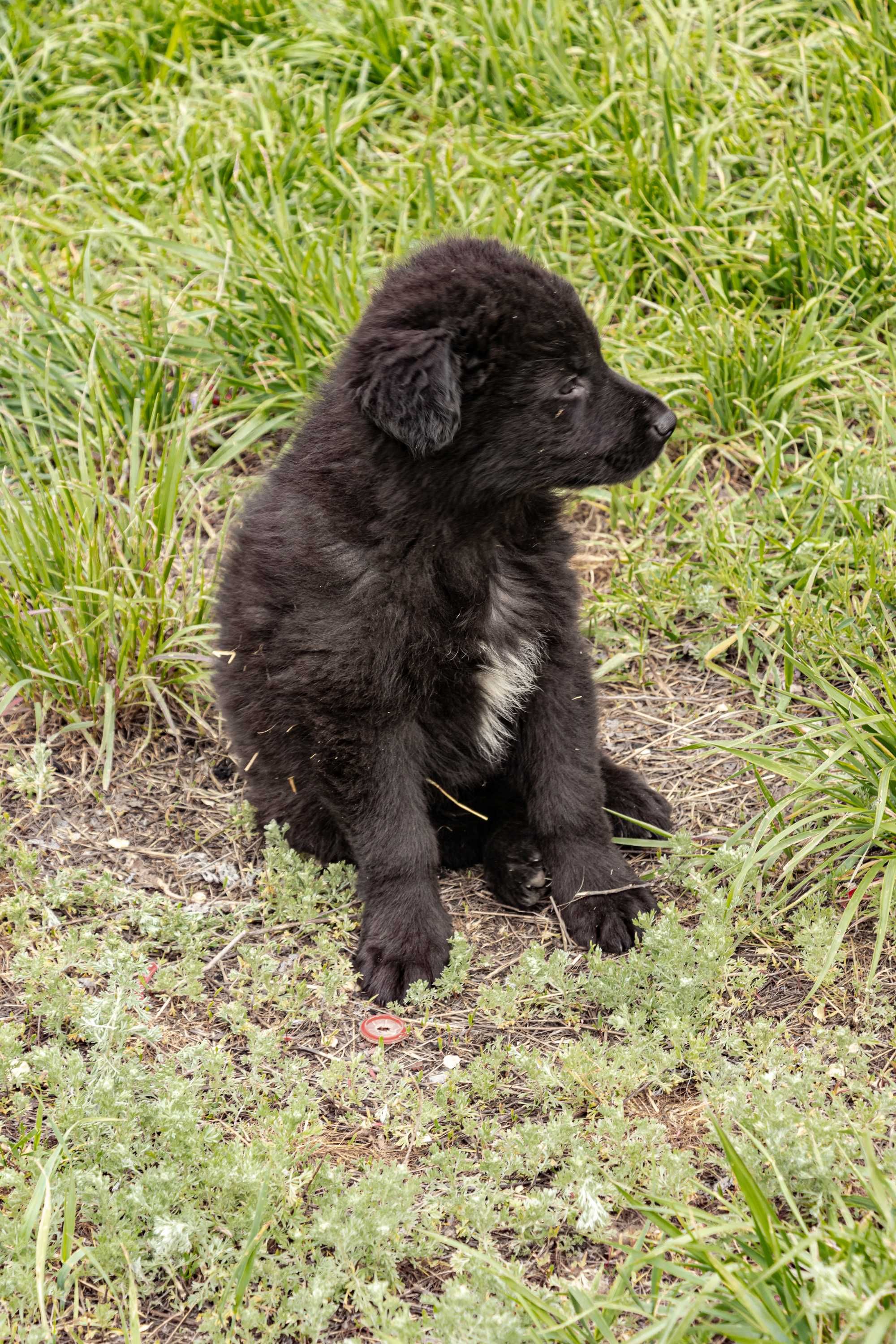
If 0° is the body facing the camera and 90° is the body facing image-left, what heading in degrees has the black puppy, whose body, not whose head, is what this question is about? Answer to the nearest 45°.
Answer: approximately 315°
